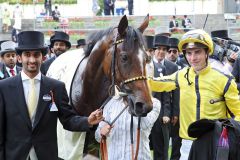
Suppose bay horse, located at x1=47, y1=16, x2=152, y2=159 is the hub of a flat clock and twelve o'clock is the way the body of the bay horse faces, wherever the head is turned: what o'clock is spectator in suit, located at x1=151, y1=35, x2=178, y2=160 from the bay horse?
The spectator in suit is roughly at 8 o'clock from the bay horse.

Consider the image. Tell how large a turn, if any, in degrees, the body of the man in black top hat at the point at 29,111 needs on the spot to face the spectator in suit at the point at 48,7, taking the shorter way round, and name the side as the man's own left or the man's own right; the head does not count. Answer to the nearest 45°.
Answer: approximately 180°

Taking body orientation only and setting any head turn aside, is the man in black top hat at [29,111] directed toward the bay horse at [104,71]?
no

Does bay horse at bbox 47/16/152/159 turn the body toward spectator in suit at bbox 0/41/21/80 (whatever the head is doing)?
no

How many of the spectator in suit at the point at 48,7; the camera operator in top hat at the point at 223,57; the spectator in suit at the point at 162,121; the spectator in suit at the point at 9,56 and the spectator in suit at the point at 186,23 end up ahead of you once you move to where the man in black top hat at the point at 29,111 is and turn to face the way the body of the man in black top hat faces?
0

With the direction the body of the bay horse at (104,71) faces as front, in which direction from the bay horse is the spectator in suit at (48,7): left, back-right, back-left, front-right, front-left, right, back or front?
back-left

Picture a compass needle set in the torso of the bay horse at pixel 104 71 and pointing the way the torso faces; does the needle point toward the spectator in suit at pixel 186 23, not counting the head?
no

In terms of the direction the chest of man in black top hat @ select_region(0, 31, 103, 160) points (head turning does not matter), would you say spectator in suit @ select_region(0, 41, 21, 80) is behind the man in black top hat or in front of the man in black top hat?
behind

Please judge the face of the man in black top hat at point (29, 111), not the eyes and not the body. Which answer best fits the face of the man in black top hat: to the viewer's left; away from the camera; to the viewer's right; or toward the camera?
toward the camera

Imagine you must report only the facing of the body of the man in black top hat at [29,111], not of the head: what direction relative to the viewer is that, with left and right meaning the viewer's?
facing the viewer

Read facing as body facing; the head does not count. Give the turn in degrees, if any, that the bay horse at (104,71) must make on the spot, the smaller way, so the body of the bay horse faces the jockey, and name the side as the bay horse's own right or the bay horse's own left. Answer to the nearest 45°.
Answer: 0° — it already faces them

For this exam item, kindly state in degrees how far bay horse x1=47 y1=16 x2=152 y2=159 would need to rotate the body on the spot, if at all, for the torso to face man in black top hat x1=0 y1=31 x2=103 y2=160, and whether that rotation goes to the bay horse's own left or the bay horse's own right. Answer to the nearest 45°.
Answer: approximately 90° to the bay horse's own right

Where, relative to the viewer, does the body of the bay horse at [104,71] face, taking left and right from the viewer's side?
facing the viewer and to the right of the viewer

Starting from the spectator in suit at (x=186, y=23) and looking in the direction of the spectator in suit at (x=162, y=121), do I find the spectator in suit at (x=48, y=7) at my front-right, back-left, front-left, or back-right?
back-right

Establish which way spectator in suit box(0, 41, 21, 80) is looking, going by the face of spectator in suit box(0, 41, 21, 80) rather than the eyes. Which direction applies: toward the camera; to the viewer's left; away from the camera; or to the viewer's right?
toward the camera

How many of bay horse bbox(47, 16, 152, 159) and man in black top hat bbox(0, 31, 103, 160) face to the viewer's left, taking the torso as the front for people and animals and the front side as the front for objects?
0

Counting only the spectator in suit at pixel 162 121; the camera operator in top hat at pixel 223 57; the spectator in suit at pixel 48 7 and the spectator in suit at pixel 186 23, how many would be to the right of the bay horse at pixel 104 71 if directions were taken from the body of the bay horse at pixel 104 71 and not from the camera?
0
